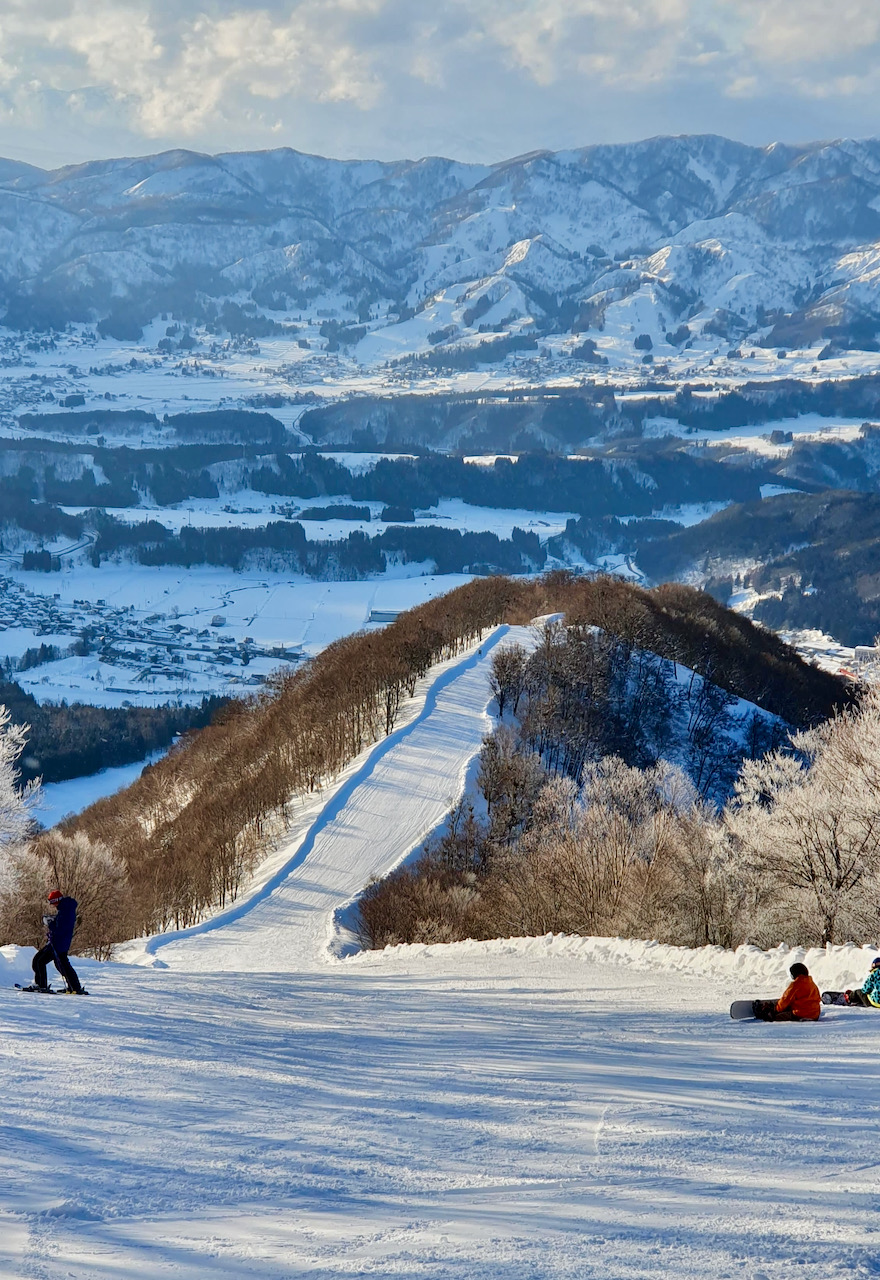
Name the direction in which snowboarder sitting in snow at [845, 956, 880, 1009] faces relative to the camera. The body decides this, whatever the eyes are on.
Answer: to the viewer's left

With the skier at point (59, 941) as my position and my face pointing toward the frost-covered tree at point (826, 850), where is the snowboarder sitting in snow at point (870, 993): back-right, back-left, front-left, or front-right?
front-right

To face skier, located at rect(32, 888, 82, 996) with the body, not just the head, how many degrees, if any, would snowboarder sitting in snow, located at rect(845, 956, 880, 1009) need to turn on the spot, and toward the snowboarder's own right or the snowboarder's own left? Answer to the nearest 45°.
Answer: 0° — they already face them

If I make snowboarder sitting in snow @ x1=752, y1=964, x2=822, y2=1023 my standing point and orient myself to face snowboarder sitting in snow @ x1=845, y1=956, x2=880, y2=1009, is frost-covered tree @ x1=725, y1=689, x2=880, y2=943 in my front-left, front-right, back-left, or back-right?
front-left

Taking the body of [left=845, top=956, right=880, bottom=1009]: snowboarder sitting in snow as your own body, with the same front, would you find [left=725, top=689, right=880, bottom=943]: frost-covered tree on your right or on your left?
on your right

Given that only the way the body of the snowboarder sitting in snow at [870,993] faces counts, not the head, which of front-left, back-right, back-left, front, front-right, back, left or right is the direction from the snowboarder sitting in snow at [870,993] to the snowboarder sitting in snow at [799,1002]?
front-left
